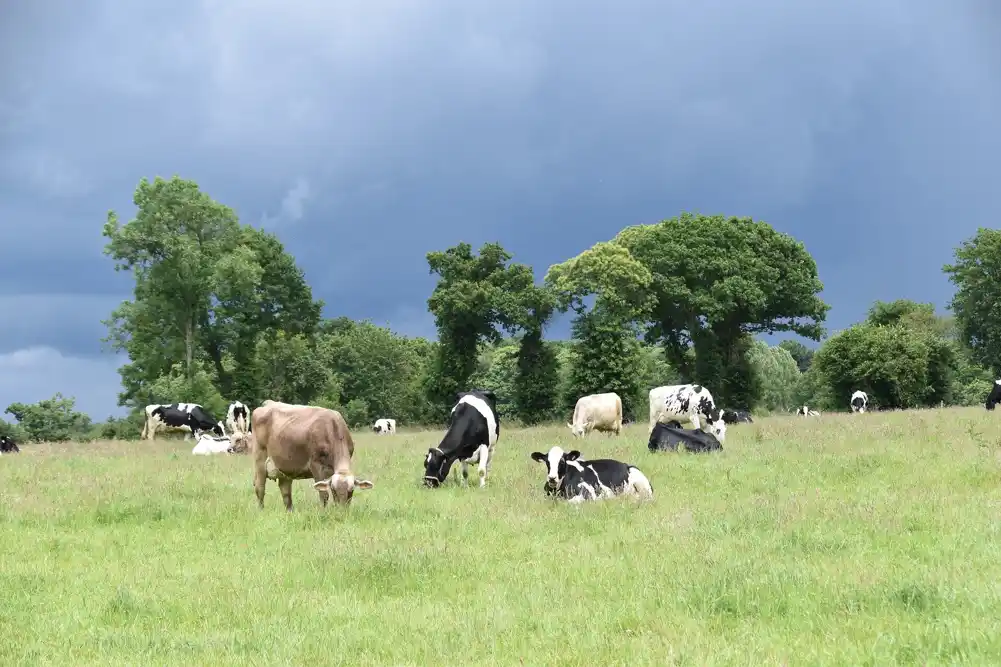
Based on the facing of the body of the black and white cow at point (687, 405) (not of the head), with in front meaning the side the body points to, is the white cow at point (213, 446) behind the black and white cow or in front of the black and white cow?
behind

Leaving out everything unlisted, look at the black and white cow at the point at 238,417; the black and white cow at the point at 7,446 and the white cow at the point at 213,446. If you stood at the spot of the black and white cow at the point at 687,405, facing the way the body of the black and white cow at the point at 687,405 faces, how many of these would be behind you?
3

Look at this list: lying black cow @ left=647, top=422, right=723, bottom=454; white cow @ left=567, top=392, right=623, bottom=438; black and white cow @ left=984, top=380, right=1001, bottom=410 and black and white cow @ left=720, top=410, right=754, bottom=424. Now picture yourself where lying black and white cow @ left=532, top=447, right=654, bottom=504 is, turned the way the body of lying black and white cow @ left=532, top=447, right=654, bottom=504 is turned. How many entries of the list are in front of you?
0

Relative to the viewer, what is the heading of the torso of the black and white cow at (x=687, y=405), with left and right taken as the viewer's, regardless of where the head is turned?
facing to the right of the viewer

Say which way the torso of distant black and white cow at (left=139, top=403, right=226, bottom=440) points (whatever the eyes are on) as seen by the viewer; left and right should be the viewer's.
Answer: facing to the right of the viewer

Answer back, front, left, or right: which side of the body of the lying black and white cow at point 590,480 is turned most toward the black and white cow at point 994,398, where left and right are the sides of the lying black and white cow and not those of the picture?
back

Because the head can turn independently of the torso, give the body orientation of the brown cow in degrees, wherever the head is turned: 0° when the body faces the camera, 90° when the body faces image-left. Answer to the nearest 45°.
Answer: approximately 315°

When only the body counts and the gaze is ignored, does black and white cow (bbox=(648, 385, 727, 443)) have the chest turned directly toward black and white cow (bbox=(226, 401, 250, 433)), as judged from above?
no

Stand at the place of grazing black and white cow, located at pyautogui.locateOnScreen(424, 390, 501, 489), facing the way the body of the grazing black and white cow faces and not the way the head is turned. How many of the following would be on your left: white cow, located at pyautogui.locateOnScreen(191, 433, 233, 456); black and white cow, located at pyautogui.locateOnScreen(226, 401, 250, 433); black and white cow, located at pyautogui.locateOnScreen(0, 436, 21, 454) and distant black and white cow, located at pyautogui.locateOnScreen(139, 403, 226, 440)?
0

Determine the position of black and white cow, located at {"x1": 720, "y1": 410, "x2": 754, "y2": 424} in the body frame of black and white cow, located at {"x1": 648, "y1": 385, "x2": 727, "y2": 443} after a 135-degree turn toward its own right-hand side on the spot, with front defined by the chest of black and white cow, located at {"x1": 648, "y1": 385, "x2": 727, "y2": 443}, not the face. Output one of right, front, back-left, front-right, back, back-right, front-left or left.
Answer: back-right

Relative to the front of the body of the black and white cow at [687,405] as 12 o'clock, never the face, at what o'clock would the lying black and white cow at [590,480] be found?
The lying black and white cow is roughly at 3 o'clock from the black and white cow.

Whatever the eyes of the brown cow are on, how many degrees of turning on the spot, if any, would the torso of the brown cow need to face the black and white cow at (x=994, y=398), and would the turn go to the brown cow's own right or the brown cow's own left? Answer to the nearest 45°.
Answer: approximately 90° to the brown cow's own left

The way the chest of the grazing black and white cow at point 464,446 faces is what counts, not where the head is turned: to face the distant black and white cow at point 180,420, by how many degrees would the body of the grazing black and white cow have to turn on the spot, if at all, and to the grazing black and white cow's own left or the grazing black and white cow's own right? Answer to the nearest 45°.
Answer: approximately 90° to the grazing black and white cow's own right

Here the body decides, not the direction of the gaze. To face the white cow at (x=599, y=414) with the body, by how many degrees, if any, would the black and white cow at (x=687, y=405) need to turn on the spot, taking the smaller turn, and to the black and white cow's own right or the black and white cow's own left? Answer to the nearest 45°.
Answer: approximately 180°

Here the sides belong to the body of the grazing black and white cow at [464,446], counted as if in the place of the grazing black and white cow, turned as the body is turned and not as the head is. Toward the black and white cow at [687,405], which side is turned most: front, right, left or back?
back

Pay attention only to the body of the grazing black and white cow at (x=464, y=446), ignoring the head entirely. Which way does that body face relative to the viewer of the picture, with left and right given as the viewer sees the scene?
facing the viewer and to the left of the viewer
